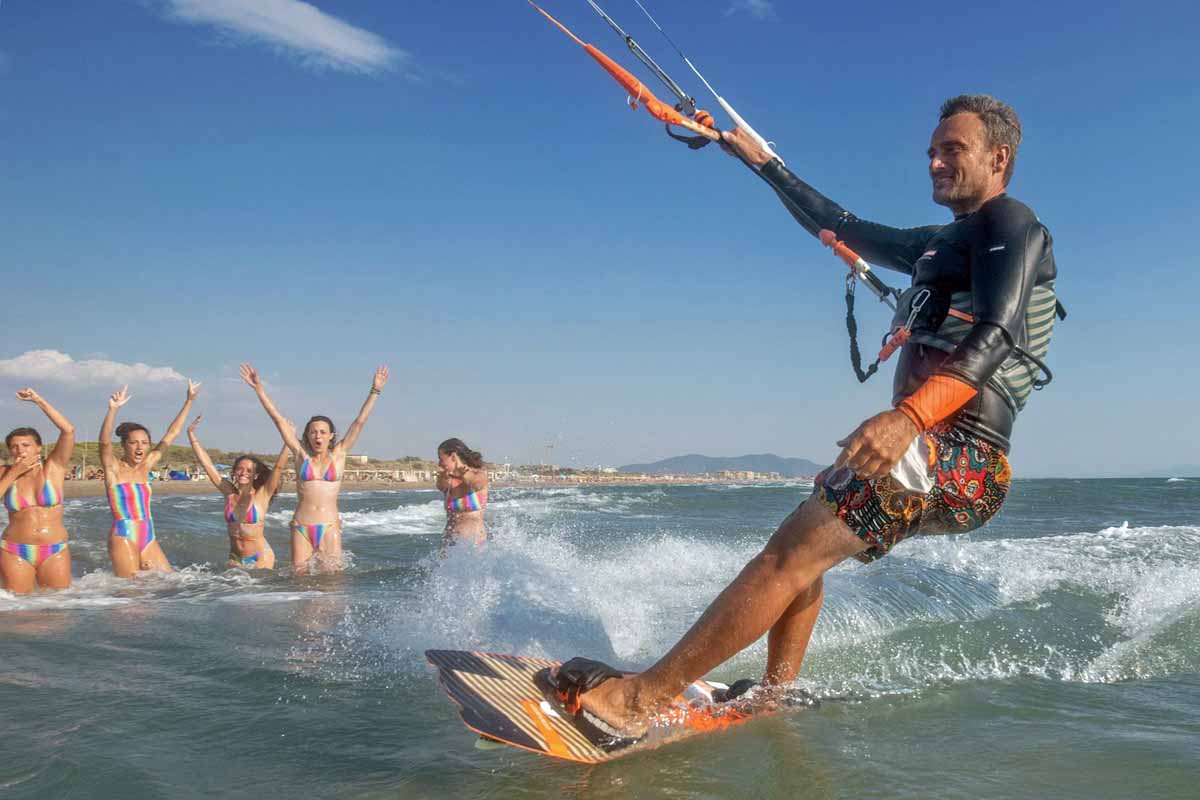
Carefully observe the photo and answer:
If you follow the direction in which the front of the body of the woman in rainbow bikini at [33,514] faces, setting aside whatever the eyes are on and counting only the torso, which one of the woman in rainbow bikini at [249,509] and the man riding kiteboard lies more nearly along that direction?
the man riding kiteboard

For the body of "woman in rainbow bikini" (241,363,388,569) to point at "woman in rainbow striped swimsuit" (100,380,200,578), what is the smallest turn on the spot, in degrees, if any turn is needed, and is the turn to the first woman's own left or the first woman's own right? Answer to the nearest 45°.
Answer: approximately 90° to the first woman's own right

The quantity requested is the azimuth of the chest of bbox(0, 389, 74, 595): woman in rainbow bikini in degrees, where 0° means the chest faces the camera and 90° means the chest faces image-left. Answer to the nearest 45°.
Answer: approximately 0°

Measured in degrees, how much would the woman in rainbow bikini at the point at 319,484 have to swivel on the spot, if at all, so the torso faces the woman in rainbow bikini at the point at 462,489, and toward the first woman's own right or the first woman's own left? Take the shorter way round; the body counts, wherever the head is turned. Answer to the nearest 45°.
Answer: approximately 90° to the first woman's own left

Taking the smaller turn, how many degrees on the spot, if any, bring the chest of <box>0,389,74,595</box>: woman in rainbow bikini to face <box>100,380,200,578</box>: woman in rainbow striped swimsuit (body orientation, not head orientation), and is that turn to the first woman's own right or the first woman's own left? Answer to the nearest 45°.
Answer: approximately 135° to the first woman's own left

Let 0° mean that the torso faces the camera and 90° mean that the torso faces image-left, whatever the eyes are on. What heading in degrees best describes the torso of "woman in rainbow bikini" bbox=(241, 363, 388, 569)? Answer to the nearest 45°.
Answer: approximately 0°

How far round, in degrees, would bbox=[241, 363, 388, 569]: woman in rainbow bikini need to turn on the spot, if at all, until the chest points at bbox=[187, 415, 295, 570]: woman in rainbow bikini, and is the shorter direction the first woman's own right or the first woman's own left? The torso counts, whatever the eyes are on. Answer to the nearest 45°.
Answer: approximately 90° to the first woman's own right

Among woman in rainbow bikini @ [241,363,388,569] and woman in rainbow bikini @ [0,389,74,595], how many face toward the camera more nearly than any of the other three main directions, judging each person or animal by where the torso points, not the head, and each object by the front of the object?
2
